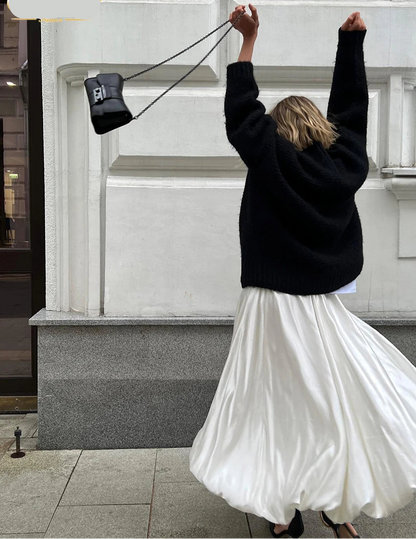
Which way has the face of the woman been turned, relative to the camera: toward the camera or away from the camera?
away from the camera

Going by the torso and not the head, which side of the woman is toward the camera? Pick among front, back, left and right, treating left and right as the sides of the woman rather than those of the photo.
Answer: back
